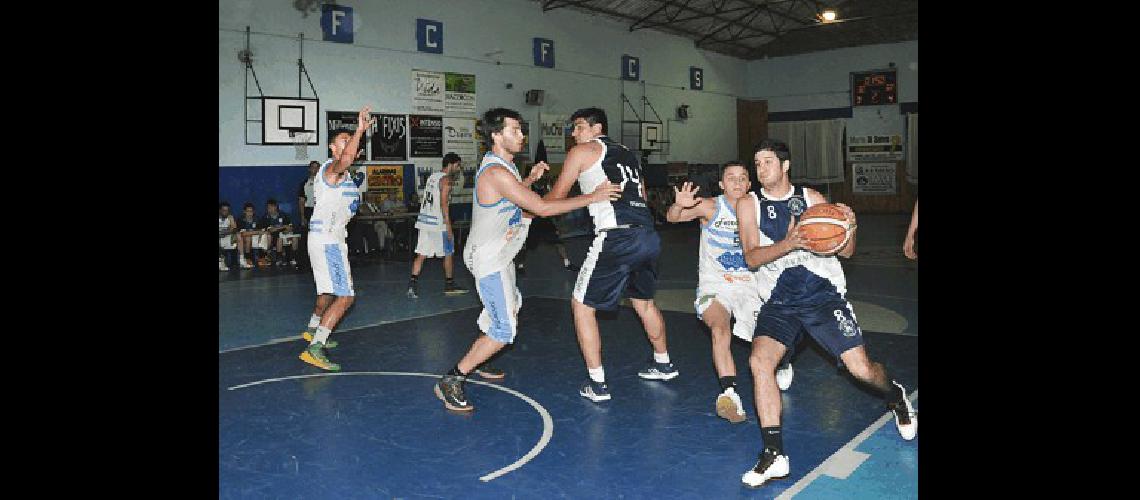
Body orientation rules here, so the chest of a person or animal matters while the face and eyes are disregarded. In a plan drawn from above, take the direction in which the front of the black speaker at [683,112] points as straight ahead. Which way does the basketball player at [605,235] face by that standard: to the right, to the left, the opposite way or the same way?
the opposite way

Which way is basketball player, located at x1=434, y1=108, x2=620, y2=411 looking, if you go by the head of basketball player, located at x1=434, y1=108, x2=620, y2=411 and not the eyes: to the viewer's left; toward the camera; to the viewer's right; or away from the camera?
to the viewer's right

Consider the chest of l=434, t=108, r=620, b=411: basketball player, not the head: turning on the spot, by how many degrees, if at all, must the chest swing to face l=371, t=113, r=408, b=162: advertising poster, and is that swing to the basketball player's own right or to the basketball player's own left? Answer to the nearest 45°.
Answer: approximately 90° to the basketball player's own left

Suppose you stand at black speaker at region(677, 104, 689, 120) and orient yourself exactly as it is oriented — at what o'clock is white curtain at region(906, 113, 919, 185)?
The white curtain is roughly at 10 o'clock from the black speaker.

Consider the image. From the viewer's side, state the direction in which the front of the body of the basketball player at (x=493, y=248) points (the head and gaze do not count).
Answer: to the viewer's right

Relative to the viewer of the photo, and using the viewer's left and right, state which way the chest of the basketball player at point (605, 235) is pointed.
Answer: facing away from the viewer and to the left of the viewer

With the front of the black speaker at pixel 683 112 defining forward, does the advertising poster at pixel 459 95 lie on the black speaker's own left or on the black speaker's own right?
on the black speaker's own right

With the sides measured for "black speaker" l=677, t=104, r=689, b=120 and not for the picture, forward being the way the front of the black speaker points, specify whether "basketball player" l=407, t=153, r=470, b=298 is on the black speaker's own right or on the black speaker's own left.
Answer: on the black speaker's own right
